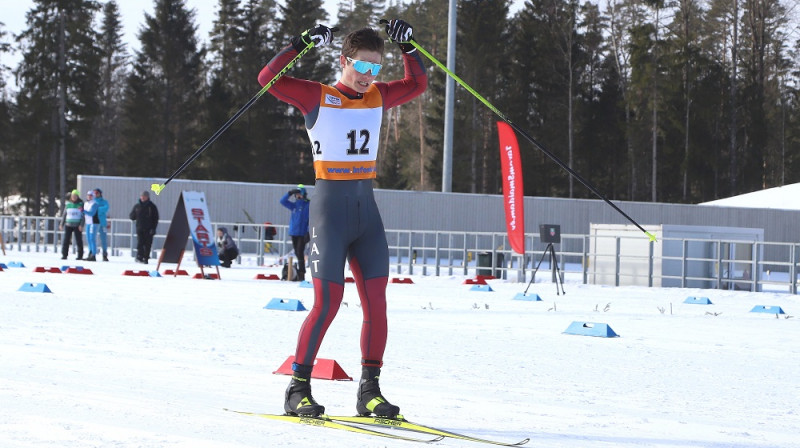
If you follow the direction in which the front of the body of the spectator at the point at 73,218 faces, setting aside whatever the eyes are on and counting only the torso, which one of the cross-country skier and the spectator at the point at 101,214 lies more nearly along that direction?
the cross-country skier

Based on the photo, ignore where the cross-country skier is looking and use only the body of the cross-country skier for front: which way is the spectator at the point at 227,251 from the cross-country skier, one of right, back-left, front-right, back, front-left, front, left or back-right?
back-left

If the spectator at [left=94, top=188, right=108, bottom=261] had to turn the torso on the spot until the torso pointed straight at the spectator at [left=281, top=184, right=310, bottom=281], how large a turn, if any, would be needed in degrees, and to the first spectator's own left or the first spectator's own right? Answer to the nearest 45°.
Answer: approximately 90° to the first spectator's own left

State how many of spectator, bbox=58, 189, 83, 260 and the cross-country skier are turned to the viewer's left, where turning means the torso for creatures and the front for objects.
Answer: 0

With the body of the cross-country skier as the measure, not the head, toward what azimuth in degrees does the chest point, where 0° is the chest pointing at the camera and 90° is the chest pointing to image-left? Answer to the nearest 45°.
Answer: approximately 315°

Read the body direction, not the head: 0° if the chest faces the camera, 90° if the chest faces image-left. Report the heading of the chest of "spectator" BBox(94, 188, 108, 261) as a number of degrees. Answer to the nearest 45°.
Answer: approximately 45°

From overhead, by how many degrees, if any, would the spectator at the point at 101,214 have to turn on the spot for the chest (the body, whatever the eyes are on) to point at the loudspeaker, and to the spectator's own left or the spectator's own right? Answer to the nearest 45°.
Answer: approximately 90° to the spectator's own left

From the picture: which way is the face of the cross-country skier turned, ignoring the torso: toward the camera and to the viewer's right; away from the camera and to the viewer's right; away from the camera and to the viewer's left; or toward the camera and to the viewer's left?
toward the camera and to the viewer's right

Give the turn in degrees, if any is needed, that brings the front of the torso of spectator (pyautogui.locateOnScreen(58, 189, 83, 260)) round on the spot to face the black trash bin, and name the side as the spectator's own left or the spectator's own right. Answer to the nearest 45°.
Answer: approximately 90° to the spectator's own left

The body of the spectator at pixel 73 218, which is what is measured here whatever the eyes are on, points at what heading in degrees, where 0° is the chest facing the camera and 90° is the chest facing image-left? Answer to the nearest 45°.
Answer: approximately 0°
